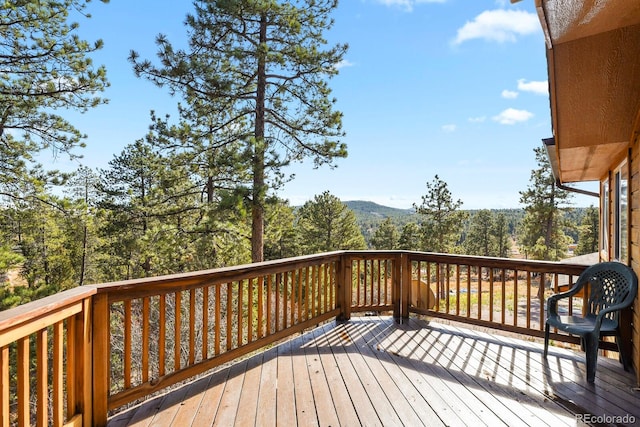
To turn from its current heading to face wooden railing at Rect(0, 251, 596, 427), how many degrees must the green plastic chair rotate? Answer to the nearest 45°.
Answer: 0° — it already faces it

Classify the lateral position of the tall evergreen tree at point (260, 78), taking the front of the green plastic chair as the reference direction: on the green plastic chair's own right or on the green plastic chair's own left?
on the green plastic chair's own right

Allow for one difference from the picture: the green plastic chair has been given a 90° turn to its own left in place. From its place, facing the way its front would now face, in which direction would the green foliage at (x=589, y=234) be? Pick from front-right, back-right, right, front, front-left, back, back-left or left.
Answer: back-left

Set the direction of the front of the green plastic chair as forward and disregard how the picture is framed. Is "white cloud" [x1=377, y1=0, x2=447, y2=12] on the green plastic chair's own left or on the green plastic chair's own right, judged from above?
on the green plastic chair's own right

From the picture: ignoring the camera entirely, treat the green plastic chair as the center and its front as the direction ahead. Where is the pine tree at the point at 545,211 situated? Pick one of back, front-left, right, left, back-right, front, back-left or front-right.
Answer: back-right

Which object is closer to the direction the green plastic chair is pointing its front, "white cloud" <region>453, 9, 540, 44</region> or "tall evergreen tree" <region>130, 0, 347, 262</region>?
the tall evergreen tree

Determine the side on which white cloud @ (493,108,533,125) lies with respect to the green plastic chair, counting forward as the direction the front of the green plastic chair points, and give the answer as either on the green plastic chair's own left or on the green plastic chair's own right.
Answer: on the green plastic chair's own right

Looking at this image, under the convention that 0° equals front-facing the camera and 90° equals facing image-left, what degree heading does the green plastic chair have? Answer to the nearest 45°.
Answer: approximately 45°
